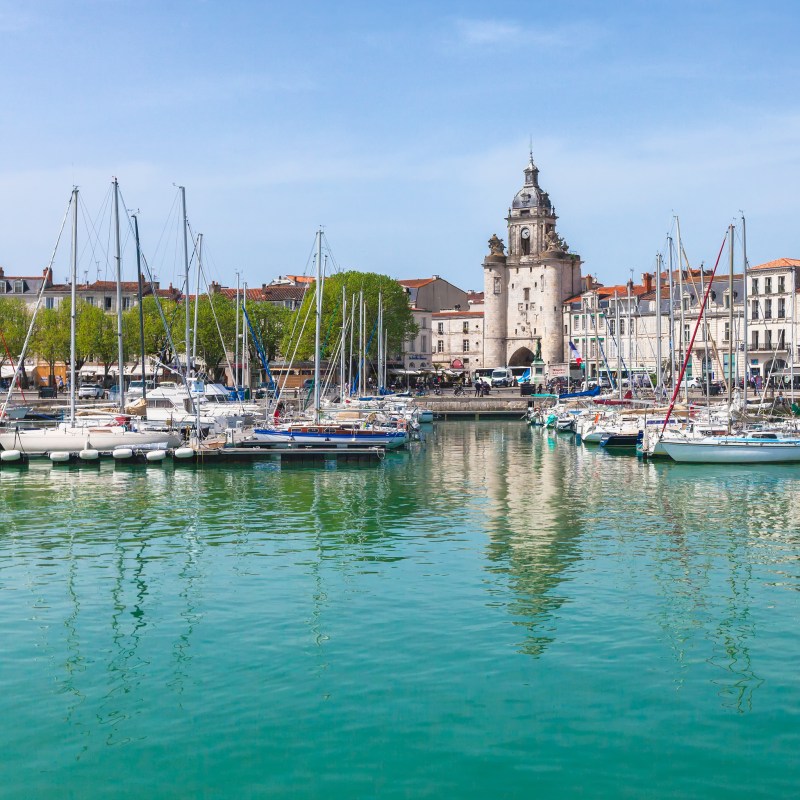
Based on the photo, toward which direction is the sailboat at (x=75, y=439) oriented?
to the viewer's left

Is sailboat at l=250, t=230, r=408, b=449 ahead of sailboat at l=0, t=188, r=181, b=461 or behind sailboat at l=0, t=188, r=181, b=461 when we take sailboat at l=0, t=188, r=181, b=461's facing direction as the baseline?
behind
